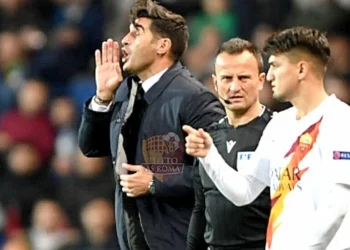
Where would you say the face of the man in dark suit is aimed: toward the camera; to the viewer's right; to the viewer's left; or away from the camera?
to the viewer's left

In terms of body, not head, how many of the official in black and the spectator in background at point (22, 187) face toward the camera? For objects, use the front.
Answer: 2

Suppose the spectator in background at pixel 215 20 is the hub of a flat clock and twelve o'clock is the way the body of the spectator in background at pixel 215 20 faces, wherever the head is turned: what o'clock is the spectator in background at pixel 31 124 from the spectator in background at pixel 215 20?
the spectator in background at pixel 31 124 is roughly at 3 o'clock from the spectator in background at pixel 215 20.

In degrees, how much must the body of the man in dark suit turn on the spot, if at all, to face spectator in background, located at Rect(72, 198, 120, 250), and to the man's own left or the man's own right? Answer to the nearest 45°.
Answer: approximately 135° to the man's own right

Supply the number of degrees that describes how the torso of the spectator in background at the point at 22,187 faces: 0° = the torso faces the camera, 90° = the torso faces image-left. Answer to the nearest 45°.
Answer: approximately 0°

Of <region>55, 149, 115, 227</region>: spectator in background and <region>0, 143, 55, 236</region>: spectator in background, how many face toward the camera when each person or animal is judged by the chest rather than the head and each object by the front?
2

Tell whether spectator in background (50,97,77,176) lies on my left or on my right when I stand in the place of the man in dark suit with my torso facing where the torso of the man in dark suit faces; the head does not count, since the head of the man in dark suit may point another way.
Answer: on my right
